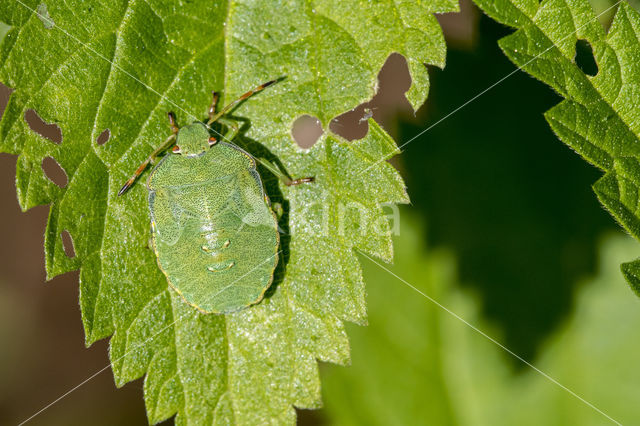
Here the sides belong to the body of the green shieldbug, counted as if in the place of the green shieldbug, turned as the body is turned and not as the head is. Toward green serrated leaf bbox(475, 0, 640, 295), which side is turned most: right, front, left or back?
right

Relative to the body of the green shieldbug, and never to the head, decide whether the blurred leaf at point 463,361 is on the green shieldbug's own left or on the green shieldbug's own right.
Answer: on the green shieldbug's own right

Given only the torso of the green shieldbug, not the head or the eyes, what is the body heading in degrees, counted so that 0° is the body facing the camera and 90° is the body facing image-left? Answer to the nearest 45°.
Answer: approximately 180°
